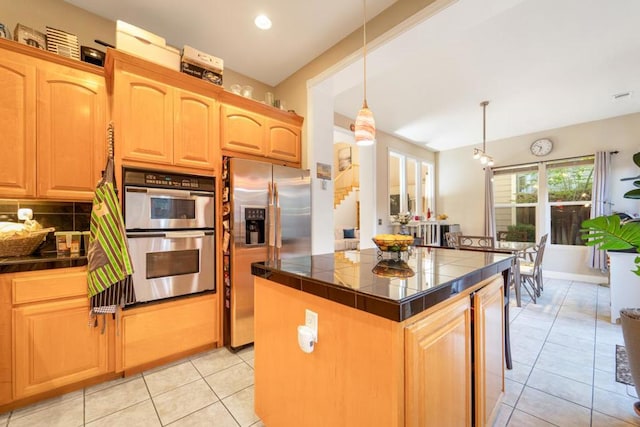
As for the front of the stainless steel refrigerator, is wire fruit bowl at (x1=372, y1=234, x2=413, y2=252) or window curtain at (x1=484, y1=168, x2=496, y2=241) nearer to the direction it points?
the wire fruit bowl

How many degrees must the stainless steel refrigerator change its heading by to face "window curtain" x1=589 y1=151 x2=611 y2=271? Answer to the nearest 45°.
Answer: approximately 45° to its left

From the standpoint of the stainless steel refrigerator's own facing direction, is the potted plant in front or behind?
in front

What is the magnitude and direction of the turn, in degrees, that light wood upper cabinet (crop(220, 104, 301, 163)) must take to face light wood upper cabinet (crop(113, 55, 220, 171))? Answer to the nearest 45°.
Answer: approximately 90° to its right

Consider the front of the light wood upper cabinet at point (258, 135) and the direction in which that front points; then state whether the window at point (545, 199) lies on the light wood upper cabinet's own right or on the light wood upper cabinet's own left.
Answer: on the light wood upper cabinet's own left

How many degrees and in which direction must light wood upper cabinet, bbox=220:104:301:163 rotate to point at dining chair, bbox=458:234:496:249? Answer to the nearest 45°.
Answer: approximately 45° to its left

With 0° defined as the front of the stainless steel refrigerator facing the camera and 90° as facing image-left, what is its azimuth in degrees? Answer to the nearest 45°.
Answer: approximately 315°

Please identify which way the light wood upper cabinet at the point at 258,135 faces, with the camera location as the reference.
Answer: facing the viewer and to the right of the viewer

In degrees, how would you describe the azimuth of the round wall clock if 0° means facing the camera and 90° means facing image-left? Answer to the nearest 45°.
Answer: approximately 0°
